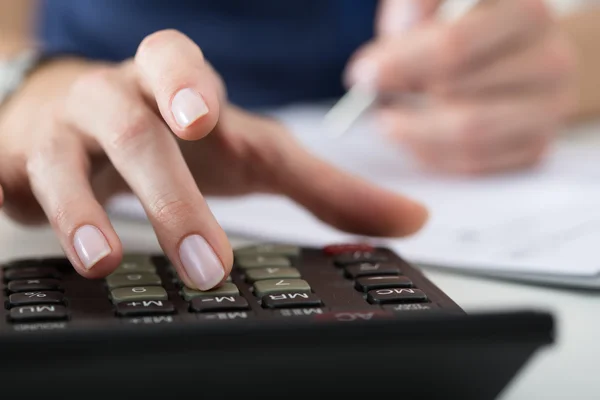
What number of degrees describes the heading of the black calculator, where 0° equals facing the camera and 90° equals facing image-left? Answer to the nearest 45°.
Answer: approximately 180°
